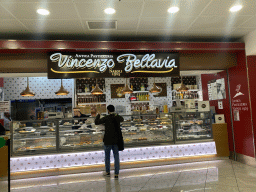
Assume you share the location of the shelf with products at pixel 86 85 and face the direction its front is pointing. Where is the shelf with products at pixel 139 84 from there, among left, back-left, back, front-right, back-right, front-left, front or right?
left

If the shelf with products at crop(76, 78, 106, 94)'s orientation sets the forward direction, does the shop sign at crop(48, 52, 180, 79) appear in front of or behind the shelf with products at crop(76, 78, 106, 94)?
in front

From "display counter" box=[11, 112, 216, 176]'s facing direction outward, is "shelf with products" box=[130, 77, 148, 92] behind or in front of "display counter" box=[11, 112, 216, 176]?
behind

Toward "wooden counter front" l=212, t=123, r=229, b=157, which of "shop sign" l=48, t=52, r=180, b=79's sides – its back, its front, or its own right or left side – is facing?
left

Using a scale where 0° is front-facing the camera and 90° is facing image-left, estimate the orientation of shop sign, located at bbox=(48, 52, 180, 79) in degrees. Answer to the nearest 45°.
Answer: approximately 0°

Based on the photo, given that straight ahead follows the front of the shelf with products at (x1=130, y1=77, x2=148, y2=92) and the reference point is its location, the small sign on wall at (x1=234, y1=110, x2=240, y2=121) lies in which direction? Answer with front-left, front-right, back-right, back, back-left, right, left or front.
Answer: front-left

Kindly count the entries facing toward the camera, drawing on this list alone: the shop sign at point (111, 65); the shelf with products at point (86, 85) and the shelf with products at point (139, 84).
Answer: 3

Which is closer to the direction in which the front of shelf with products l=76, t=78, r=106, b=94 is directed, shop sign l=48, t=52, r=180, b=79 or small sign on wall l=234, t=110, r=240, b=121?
the shop sign
